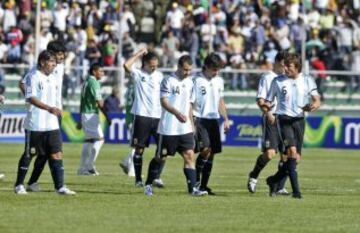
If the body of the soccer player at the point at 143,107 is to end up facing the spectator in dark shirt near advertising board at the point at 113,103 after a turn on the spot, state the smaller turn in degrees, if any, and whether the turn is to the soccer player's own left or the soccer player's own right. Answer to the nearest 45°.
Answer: approximately 135° to the soccer player's own left

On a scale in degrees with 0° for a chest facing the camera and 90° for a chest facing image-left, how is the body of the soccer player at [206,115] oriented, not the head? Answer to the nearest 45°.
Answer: approximately 315°

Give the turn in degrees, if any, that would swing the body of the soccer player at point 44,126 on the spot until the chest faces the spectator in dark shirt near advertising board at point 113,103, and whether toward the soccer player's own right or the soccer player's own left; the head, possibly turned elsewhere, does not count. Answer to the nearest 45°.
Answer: approximately 135° to the soccer player's own left

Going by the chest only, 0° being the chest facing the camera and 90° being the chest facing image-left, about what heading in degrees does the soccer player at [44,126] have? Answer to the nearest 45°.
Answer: approximately 315°

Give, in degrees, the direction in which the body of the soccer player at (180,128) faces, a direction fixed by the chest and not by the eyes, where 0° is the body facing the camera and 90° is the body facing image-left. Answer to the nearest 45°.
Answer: approximately 315°
